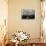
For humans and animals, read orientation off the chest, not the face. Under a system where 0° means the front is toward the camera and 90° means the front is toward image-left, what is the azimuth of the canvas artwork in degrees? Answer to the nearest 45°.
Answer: approximately 0°
